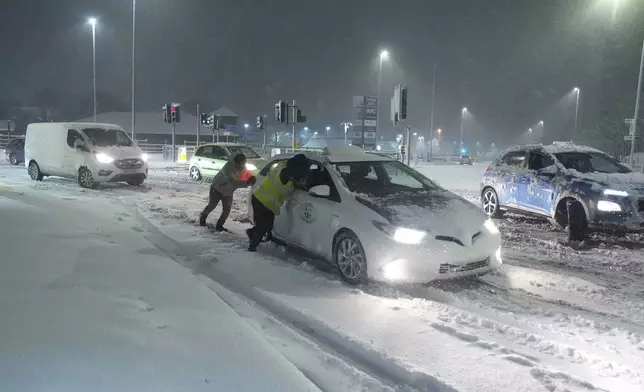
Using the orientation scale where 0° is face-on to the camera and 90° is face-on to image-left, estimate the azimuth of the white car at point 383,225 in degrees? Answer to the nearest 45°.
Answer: approximately 315°

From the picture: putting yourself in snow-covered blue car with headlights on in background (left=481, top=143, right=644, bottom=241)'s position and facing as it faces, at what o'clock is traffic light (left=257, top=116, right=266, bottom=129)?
The traffic light is roughly at 6 o'clock from the snow-covered blue car with headlights on in background.

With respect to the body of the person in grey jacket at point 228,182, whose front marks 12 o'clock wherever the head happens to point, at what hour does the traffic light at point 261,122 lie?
The traffic light is roughly at 9 o'clock from the person in grey jacket.

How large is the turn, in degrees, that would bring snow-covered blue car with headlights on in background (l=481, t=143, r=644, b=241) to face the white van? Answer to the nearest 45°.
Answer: approximately 135° to its right

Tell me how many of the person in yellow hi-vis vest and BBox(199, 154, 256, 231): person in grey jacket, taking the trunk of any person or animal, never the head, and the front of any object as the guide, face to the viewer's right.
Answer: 2

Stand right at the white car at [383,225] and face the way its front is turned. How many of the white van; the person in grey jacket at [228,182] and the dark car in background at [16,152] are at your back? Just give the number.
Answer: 3

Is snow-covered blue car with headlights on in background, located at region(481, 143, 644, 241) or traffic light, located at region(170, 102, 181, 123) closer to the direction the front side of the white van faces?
the snow-covered blue car with headlights on in background

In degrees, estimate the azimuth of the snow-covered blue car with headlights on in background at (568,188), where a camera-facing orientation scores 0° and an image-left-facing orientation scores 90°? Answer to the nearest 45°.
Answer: approximately 315°

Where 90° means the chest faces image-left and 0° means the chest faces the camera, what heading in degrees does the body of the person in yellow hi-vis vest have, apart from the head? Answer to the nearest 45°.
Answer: approximately 270°

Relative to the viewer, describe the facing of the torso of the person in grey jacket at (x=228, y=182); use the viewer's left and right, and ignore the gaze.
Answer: facing to the right of the viewer

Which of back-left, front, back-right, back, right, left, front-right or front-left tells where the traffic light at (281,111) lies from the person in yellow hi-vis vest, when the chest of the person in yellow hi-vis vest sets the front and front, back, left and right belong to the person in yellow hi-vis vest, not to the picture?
left

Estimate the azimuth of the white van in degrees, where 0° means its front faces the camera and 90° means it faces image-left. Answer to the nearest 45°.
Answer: approximately 315°
